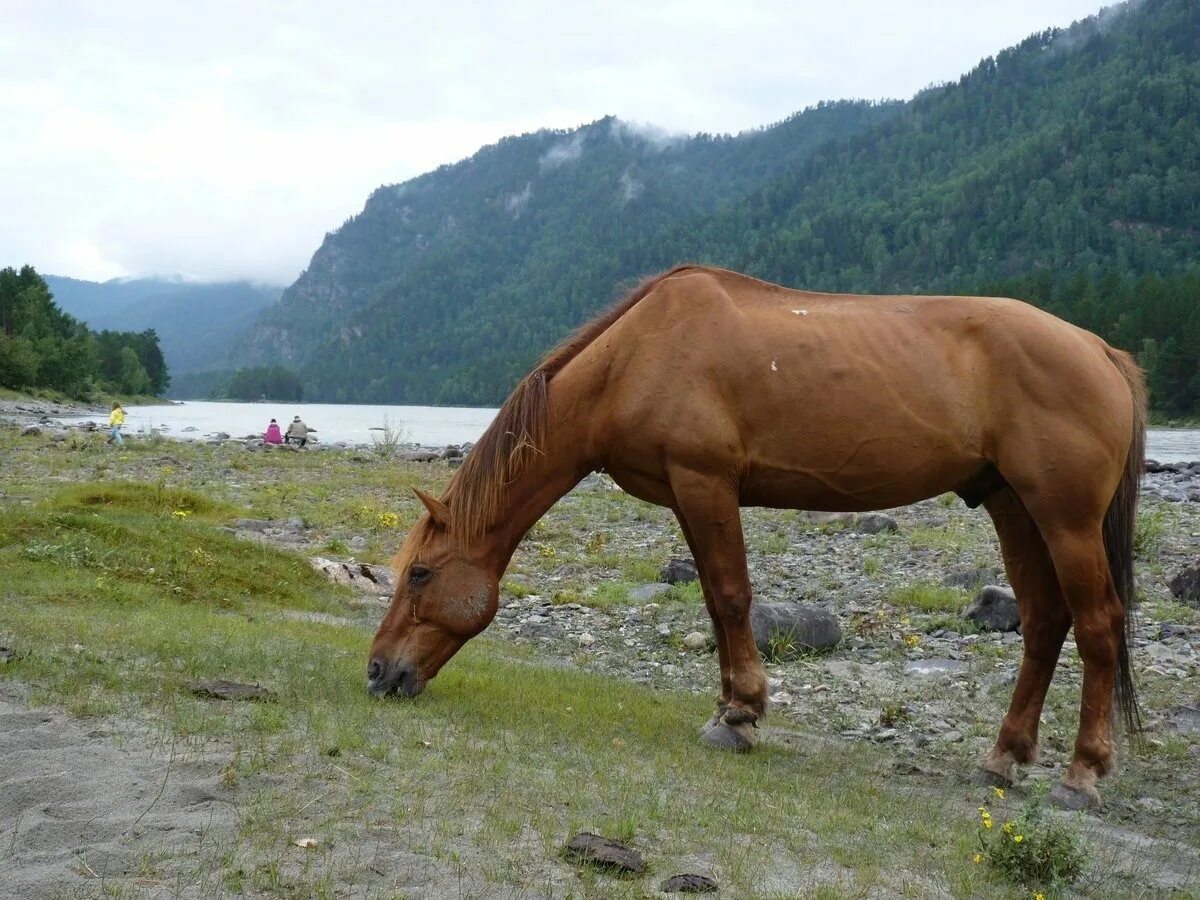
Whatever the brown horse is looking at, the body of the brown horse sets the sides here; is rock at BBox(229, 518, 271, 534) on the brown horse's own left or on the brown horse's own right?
on the brown horse's own right

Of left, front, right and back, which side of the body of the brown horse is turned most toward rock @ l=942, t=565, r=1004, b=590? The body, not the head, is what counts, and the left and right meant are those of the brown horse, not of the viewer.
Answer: right

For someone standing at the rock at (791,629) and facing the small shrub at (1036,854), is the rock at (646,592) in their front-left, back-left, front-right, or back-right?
back-right

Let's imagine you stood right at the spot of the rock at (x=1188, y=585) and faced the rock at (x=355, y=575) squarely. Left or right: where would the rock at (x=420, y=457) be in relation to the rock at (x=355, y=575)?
right

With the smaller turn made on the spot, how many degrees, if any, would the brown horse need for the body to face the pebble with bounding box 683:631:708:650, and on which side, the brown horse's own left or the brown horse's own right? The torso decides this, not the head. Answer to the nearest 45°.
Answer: approximately 90° to the brown horse's own right

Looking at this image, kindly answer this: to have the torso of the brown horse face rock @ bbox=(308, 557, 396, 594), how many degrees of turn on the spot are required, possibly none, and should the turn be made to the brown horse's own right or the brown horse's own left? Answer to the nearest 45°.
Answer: approximately 45° to the brown horse's own right

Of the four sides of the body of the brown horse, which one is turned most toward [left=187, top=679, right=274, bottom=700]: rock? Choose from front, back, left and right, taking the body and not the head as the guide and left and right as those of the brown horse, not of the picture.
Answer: front

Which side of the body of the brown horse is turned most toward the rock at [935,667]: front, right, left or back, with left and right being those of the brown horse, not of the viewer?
right

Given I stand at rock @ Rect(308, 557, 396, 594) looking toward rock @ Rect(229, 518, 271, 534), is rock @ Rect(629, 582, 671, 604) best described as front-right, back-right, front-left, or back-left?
back-right

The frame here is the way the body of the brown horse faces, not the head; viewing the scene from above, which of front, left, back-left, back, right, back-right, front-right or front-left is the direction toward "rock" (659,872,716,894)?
left

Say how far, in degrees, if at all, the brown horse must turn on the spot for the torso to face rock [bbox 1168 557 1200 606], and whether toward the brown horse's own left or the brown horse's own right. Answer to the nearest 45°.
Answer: approximately 135° to the brown horse's own right

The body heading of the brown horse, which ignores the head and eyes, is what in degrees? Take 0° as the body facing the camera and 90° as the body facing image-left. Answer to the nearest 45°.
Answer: approximately 90°
